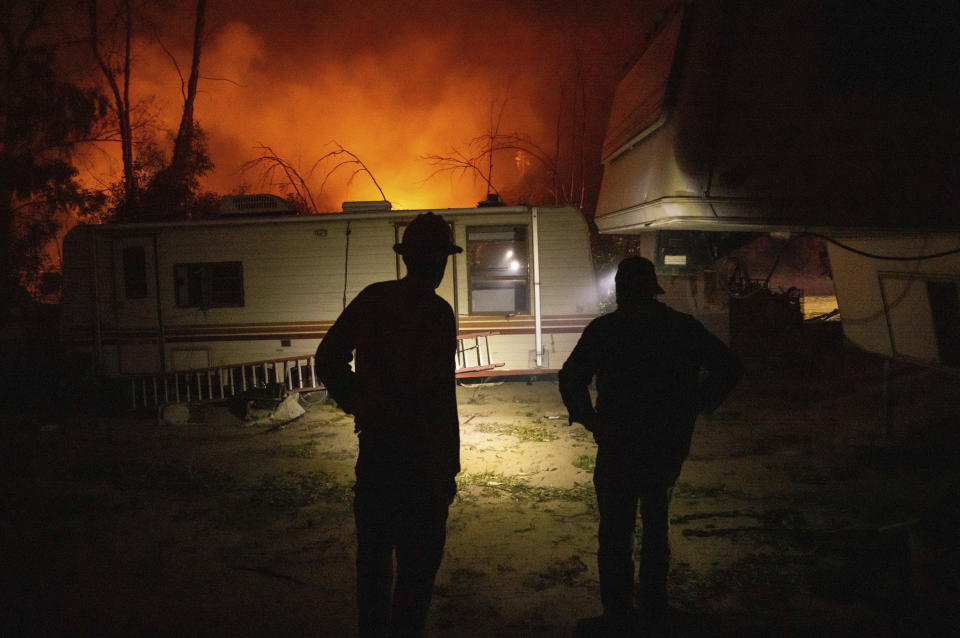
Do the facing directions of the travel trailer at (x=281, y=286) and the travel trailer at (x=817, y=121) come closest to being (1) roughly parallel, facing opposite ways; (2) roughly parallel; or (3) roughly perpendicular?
roughly parallel, facing opposite ways

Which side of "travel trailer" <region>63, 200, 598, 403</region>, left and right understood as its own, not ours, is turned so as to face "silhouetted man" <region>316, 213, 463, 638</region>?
right

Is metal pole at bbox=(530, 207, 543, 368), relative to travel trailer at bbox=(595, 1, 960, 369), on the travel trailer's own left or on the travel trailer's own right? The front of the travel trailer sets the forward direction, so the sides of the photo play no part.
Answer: on the travel trailer's own right

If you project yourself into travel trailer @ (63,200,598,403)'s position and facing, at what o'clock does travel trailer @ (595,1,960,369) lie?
travel trailer @ (595,1,960,369) is roughly at 2 o'clock from travel trailer @ (63,200,598,403).

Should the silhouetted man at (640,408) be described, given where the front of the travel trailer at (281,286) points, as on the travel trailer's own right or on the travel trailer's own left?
on the travel trailer's own right

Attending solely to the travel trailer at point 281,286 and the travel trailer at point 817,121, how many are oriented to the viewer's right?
1

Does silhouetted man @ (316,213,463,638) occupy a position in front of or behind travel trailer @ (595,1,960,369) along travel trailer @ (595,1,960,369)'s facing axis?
in front

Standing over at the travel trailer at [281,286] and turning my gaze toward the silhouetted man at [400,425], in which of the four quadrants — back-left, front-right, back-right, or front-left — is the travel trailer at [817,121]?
front-left

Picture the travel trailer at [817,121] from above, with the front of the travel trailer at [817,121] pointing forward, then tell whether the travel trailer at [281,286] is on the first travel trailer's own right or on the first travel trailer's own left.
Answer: on the first travel trailer's own right

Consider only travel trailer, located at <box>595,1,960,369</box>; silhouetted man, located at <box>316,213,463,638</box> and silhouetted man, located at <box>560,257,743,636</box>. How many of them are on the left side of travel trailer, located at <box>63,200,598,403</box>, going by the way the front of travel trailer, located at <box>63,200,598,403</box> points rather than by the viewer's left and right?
0

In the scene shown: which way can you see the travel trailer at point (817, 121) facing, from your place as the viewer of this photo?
facing the viewer and to the left of the viewer

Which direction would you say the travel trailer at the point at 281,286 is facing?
to the viewer's right

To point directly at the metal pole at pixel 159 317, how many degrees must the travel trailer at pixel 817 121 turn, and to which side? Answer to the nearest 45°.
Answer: approximately 45° to its right
